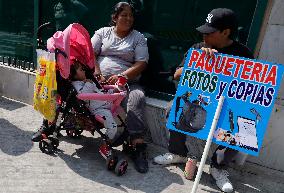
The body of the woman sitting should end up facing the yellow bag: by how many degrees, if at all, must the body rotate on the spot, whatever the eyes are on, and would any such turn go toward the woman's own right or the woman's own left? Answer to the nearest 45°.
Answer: approximately 45° to the woman's own right

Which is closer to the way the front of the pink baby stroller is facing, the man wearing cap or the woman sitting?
the man wearing cap

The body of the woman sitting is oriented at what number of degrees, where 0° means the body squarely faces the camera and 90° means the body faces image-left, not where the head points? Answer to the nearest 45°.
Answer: approximately 0°

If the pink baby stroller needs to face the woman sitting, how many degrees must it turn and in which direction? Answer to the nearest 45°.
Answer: approximately 90° to its left

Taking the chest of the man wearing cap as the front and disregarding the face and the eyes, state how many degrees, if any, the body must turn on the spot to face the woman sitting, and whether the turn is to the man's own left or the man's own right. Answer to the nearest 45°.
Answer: approximately 45° to the man's own right

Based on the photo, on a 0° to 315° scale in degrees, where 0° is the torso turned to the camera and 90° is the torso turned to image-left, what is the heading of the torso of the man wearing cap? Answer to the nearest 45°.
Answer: approximately 45°

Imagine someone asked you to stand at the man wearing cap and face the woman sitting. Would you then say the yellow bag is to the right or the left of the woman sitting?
left
